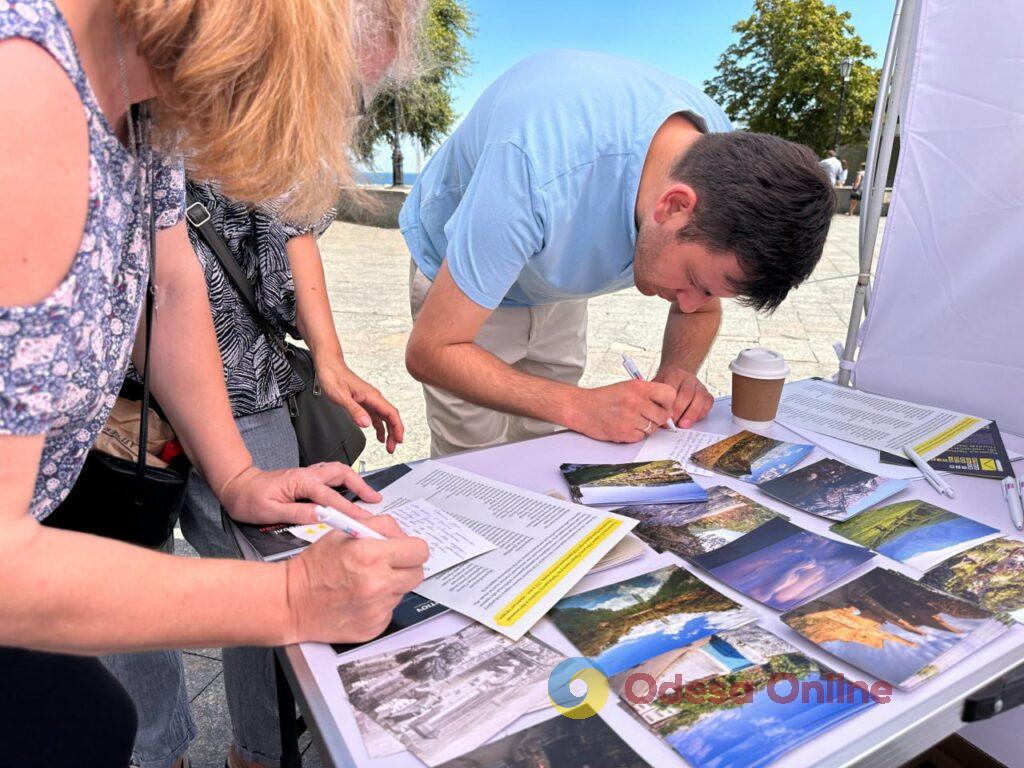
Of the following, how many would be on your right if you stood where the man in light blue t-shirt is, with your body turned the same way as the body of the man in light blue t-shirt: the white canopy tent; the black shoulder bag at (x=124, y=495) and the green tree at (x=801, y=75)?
1

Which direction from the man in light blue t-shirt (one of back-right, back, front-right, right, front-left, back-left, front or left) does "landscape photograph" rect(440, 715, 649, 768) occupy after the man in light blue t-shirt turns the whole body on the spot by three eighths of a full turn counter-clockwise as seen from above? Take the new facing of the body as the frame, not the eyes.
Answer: back

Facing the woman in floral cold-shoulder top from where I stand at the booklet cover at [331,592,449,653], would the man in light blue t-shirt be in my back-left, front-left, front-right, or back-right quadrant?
back-right

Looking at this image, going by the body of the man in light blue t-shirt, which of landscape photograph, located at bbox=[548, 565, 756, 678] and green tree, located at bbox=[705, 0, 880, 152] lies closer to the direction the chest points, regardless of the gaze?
the landscape photograph

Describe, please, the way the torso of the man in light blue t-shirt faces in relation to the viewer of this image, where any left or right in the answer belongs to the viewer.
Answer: facing the viewer and to the right of the viewer

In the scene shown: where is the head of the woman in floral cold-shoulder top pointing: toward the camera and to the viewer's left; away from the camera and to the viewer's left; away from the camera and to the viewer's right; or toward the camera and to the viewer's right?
away from the camera and to the viewer's right

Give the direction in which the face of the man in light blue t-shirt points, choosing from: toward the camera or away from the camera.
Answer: toward the camera

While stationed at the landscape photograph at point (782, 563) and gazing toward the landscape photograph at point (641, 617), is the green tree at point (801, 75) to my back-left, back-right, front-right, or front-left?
back-right

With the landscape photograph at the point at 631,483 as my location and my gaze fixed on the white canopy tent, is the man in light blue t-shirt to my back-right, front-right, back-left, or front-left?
front-left

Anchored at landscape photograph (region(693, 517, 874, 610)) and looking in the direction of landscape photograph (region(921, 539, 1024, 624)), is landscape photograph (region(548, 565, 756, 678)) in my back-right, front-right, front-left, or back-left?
back-right

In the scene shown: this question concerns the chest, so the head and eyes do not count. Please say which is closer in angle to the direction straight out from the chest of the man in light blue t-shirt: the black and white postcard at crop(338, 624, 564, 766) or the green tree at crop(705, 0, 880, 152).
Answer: the black and white postcard
